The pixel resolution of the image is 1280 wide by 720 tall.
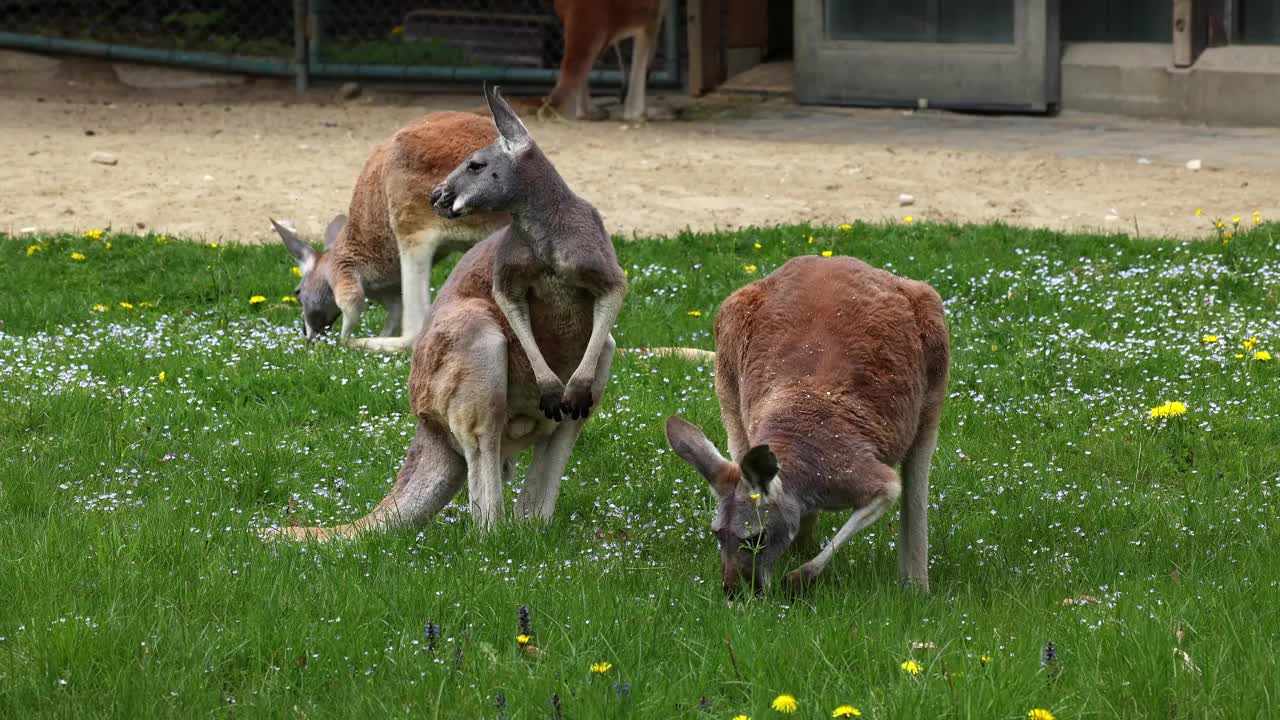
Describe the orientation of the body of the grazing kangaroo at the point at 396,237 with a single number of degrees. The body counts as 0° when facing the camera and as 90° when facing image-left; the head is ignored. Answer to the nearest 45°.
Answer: approximately 90°

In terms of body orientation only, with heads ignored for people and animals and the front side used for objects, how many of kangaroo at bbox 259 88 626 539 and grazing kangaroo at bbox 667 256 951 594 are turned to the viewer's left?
0

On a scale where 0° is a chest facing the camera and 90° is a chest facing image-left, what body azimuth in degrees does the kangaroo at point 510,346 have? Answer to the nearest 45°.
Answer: approximately 315°

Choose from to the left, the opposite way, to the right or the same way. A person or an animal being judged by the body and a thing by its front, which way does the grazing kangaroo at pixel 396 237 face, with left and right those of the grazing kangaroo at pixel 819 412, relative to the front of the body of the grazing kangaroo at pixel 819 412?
to the right

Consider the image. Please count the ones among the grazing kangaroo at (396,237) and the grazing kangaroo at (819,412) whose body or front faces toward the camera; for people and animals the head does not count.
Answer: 1

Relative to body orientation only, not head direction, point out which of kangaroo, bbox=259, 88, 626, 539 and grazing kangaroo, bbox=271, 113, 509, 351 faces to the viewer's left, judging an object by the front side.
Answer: the grazing kangaroo

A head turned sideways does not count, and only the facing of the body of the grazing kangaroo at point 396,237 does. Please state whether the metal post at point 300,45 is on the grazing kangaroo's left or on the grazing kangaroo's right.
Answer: on the grazing kangaroo's right

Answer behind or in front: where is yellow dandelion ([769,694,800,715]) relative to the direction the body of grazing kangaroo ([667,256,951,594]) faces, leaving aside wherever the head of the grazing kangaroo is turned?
in front

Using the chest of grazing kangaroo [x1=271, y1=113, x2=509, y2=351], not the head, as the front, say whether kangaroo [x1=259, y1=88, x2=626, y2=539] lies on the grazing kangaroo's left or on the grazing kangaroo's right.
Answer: on the grazing kangaroo's left

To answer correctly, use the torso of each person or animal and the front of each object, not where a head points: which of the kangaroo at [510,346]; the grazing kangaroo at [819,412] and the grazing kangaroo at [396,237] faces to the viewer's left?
the grazing kangaroo at [396,237]

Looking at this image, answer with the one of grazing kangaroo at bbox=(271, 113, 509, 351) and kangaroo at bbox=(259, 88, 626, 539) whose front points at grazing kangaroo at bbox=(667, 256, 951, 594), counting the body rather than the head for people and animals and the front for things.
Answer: the kangaroo
